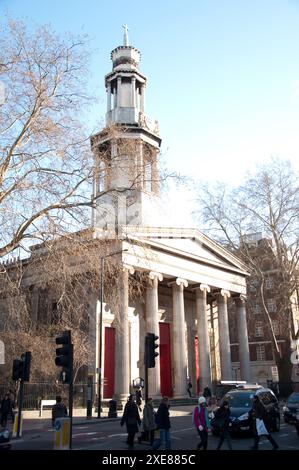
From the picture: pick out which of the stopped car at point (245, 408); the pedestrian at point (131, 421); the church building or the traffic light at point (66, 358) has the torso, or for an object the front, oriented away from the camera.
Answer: the pedestrian

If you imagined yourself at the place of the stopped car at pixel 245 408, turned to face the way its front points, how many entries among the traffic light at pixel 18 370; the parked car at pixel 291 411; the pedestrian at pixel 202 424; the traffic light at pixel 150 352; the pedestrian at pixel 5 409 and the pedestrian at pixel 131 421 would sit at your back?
1

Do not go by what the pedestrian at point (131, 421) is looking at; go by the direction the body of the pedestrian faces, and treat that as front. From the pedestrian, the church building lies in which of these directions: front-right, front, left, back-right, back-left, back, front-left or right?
front

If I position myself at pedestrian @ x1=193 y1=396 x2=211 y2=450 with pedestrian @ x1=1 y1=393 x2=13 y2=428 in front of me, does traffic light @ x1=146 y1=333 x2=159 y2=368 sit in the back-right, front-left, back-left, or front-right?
front-right

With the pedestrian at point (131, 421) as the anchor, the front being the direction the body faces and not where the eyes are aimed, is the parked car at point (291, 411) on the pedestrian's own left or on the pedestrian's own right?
on the pedestrian's own right

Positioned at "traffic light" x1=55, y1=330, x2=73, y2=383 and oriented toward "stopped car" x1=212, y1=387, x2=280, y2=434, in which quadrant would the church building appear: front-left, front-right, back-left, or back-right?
front-left

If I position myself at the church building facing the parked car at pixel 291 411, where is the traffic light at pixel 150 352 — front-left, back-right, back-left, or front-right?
front-right

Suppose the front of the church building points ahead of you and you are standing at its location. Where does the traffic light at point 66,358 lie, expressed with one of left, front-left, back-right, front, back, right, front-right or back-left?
front-right

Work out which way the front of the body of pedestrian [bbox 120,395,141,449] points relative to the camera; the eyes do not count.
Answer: away from the camera
